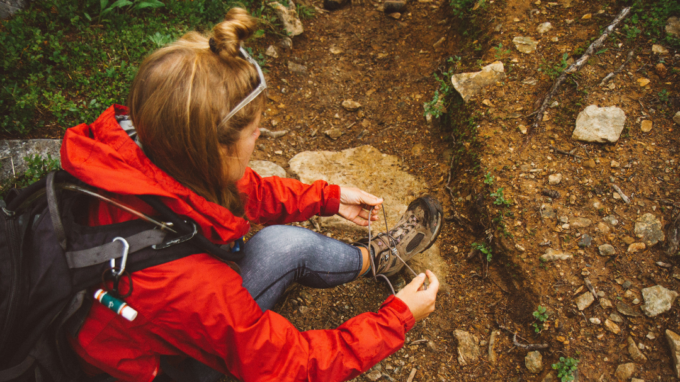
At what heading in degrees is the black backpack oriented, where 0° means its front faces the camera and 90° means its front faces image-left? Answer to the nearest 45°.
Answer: approximately 90°

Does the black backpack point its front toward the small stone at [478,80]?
no

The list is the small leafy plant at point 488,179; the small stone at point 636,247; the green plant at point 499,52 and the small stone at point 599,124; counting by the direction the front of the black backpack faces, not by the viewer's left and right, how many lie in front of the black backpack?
0

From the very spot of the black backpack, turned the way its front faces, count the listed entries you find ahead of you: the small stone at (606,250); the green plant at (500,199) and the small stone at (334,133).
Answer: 0

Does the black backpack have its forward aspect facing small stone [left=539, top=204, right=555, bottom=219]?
no

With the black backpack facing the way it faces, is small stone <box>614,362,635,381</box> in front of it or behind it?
behind

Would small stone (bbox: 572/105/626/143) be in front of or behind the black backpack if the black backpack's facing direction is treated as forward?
behind

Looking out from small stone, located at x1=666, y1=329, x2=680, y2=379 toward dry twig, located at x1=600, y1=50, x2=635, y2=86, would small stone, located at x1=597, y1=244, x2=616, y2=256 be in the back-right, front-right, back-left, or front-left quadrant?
front-left

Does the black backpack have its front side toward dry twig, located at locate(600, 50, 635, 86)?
no

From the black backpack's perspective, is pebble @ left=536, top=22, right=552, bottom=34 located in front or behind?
behind

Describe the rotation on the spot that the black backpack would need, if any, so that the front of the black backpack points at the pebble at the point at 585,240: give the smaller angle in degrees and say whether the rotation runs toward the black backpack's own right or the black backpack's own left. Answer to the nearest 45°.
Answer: approximately 180°

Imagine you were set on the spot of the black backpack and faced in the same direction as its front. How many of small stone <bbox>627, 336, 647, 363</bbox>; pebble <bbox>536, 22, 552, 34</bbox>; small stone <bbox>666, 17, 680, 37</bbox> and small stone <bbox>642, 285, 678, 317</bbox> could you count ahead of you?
0

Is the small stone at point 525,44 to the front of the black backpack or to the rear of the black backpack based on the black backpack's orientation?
to the rear

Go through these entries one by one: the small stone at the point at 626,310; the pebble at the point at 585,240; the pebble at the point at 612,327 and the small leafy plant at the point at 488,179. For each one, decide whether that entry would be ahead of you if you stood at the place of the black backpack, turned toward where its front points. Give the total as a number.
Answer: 0
